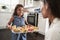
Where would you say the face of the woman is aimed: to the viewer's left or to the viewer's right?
to the viewer's left

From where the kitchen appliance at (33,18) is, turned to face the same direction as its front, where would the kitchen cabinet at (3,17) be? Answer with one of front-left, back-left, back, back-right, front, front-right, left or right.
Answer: front-right

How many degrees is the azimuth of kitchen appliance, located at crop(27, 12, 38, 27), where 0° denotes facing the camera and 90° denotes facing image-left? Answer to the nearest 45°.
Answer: approximately 45°

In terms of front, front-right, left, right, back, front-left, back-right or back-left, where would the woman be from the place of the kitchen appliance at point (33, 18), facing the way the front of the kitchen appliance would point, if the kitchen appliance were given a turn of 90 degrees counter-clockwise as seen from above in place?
front-right
